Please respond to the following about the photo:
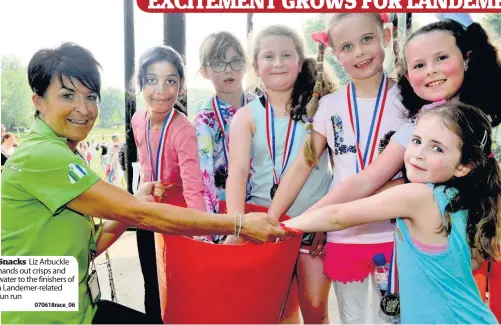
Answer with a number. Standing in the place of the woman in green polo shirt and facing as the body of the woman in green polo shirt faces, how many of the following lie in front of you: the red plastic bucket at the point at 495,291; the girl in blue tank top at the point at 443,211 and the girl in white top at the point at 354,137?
3

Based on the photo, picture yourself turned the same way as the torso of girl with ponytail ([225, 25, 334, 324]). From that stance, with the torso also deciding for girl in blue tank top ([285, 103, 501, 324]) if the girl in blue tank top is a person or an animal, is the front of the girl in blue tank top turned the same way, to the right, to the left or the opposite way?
to the right

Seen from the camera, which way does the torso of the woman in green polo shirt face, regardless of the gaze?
to the viewer's right

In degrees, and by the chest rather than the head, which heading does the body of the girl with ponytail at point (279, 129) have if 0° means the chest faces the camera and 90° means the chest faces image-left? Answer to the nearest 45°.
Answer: approximately 0°

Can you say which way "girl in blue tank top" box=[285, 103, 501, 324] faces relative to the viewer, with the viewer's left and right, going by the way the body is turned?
facing to the left of the viewer

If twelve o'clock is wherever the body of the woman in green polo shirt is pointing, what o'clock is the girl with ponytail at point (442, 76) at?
The girl with ponytail is roughly at 12 o'clock from the woman in green polo shirt.
